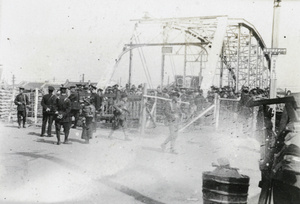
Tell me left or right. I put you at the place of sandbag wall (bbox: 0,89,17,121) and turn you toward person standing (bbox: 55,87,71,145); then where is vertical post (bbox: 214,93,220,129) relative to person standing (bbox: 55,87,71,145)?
left

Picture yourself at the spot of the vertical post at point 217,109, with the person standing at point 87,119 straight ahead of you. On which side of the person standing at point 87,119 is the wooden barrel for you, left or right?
left

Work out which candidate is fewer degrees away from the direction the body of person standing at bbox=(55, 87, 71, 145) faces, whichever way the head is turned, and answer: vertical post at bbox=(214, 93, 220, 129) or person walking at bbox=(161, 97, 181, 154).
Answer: the person walking

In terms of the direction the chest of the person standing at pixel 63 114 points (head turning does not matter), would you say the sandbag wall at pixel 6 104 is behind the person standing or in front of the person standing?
behind

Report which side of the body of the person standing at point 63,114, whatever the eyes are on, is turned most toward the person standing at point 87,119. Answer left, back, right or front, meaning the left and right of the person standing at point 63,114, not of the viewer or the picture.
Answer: left

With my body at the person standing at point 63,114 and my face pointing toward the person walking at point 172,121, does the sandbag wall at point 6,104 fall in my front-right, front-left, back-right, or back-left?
back-left

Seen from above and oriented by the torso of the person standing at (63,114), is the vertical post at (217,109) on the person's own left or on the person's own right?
on the person's own left

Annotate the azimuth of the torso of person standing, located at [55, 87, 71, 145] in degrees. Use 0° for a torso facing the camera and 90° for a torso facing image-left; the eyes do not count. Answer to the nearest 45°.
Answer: approximately 0°

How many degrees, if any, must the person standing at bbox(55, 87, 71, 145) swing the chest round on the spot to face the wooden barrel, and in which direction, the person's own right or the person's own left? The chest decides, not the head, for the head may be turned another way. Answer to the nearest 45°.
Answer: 0° — they already face it

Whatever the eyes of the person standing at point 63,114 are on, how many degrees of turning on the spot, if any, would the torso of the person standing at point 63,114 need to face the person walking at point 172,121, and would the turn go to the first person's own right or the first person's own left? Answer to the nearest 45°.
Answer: approximately 45° to the first person's own left
